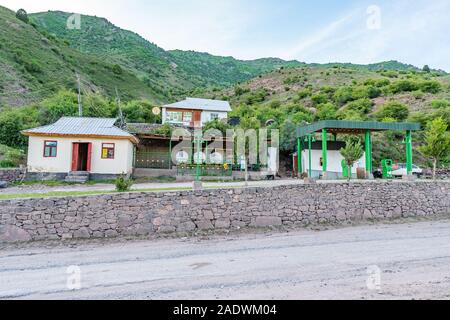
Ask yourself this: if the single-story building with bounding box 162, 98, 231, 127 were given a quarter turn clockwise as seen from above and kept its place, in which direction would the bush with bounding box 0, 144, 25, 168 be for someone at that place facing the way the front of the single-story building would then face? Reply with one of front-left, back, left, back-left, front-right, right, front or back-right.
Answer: front-left

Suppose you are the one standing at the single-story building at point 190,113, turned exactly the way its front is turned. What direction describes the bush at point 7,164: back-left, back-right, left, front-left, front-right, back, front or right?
front-right

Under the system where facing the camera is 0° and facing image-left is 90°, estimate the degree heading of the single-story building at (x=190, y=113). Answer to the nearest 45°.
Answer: approximately 0°

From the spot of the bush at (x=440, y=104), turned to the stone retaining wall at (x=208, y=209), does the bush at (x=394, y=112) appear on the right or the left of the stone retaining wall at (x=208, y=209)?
right

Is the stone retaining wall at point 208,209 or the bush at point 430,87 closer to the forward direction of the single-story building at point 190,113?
the stone retaining wall

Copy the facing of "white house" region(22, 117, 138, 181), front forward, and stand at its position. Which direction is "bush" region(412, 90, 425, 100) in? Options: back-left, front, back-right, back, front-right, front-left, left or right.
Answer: left

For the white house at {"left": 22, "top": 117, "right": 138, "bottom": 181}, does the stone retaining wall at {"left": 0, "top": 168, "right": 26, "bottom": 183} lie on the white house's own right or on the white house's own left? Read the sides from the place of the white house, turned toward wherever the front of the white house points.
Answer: on the white house's own right

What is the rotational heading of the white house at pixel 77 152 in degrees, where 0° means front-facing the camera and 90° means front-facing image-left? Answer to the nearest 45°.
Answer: approximately 0°

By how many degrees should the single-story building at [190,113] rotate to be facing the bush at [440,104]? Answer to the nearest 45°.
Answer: approximately 90° to its left

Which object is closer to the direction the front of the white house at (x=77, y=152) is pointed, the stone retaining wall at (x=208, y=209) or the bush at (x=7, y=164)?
the stone retaining wall

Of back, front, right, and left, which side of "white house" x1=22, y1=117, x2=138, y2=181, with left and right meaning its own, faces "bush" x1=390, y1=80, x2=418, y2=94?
left

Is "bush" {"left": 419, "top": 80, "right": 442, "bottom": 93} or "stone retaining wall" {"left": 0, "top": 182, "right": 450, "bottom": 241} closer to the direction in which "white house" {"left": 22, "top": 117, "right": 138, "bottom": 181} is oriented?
the stone retaining wall

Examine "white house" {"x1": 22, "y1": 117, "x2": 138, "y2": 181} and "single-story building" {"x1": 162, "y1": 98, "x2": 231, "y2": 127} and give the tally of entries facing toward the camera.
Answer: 2

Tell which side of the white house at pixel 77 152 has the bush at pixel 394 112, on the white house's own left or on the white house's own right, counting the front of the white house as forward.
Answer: on the white house's own left

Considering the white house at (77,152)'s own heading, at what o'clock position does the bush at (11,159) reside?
The bush is roughly at 4 o'clock from the white house.

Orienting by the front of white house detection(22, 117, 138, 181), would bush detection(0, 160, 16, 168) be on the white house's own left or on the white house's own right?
on the white house's own right

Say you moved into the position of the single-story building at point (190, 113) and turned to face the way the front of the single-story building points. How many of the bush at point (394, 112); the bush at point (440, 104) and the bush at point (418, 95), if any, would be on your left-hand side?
3
